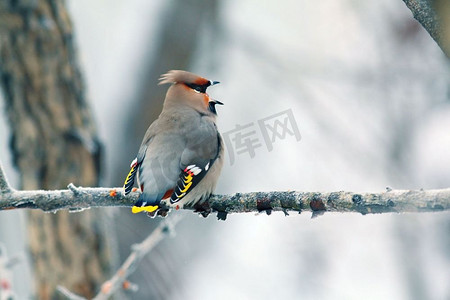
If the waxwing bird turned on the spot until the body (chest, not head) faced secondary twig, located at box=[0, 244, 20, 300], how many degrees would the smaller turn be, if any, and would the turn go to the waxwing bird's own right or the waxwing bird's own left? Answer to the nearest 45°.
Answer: approximately 135° to the waxwing bird's own left

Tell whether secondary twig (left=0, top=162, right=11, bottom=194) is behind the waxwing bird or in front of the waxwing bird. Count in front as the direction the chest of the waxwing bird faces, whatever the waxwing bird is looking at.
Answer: behind

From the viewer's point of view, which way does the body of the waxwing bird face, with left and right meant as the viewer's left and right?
facing away from the viewer and to the right of the viewer

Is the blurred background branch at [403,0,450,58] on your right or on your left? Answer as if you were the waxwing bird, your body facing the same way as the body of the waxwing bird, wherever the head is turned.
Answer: on your right

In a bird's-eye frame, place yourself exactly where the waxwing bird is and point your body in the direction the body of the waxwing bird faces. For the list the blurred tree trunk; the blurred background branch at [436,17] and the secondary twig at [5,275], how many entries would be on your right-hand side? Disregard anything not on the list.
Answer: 1

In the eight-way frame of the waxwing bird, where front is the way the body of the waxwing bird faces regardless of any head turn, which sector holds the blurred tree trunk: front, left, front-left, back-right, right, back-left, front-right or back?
left
